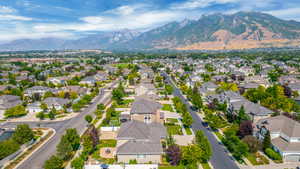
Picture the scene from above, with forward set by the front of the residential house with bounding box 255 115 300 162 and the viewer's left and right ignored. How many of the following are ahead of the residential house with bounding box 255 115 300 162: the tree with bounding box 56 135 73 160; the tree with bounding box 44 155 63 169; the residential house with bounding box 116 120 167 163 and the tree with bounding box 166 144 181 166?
4

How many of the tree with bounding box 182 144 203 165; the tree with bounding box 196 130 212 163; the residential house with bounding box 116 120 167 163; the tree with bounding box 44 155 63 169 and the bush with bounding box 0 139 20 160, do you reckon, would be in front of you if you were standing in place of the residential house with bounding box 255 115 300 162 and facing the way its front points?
5

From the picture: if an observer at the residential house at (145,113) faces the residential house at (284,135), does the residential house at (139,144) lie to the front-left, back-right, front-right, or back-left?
front-right

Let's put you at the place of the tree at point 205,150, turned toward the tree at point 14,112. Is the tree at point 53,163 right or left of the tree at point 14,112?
left

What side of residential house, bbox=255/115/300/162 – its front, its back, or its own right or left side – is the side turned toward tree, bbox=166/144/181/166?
front

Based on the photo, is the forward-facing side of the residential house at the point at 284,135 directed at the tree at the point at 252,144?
yes

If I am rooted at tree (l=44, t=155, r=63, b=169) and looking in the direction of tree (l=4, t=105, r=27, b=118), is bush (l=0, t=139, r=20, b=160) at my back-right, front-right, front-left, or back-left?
front-left

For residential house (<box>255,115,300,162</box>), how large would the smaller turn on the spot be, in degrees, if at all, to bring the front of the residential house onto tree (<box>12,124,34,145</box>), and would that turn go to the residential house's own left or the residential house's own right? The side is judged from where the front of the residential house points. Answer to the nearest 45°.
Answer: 0° — it already faces it

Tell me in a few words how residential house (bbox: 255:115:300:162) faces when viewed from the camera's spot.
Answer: facing the viewer and to the left of the viewer

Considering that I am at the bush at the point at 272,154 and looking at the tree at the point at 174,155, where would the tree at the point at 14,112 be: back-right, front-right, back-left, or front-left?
front-right

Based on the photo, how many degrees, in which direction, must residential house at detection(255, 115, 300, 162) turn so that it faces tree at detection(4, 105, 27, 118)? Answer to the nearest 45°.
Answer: approximately 45° to its right

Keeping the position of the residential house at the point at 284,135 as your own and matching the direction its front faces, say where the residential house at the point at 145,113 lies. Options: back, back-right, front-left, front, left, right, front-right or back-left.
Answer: front-right
